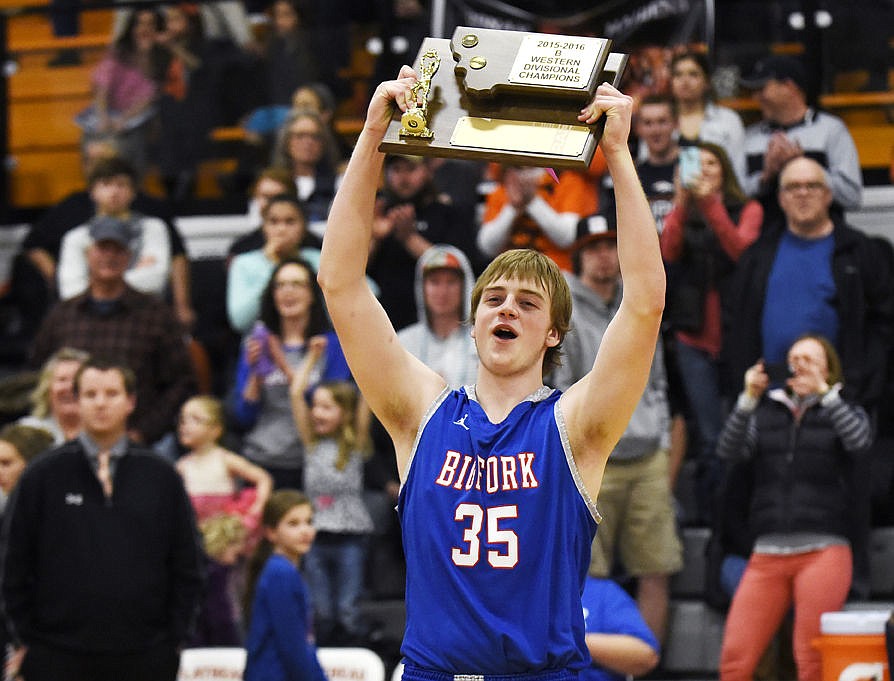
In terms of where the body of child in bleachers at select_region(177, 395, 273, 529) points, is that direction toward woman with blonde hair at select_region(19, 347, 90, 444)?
no

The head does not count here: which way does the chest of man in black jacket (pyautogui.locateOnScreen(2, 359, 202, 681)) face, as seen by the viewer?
toward the camera

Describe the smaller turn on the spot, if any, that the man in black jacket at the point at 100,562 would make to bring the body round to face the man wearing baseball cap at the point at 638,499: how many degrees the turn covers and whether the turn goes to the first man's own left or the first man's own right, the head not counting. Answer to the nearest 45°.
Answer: approximately 90° to the first man's own left

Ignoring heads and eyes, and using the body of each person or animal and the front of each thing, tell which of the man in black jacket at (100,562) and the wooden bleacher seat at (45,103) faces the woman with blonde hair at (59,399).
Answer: the wooden bleacher seat

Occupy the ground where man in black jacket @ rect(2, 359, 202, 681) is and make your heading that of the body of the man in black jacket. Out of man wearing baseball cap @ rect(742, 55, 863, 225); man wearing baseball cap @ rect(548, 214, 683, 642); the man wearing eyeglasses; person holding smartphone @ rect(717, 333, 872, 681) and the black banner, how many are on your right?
0

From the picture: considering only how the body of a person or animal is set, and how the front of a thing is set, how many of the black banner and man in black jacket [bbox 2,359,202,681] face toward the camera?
2

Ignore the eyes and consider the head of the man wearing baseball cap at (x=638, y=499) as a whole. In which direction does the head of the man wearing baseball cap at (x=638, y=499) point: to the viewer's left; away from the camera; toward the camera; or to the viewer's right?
toward the camera

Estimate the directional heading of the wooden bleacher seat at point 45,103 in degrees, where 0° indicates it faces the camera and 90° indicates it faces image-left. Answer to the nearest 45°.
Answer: approximately 0°

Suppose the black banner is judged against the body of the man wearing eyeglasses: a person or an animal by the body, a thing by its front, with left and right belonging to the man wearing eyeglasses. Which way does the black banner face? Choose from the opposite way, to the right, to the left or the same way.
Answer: the same way

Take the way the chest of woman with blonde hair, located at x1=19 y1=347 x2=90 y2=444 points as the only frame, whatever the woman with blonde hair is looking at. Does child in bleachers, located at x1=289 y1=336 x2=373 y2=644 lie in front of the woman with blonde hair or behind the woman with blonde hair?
in front

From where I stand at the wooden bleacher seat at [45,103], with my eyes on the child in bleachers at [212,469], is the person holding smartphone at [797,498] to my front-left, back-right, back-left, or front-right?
front-left

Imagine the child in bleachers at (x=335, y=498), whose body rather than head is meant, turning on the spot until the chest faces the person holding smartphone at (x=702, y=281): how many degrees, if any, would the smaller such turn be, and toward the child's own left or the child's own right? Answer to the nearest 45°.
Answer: approximately 135° to the child's own left

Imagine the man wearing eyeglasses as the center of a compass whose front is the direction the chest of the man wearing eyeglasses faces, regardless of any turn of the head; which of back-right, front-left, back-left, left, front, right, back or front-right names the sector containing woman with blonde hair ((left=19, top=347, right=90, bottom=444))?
right
